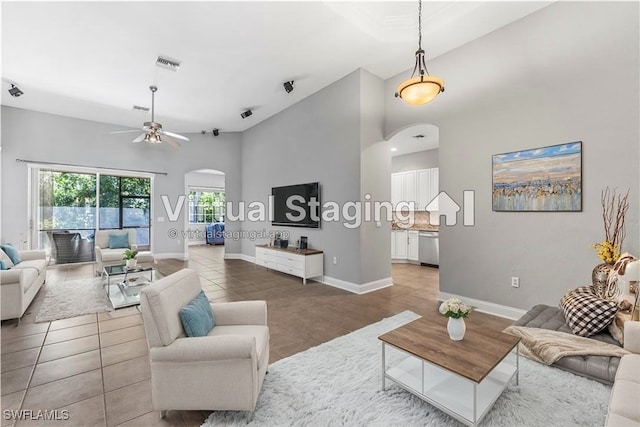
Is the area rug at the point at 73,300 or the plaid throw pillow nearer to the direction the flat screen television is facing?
the area rug

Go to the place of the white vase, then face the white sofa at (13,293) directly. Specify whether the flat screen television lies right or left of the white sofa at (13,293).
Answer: right

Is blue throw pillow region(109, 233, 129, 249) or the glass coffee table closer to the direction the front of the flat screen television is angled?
the glass coffee table

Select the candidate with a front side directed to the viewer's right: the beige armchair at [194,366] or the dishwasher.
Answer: the beige armchair

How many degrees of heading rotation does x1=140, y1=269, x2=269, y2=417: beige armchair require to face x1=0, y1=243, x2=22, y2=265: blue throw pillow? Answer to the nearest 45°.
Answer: approximately 135° to its left

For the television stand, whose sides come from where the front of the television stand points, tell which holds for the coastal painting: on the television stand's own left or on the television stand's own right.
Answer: on the television stand's own left

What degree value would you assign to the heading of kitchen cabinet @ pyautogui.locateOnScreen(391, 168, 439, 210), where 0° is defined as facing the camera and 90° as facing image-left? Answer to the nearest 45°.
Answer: approximately 45°

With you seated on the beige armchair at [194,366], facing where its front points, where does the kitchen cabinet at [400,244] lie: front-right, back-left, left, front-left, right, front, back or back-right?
front-left

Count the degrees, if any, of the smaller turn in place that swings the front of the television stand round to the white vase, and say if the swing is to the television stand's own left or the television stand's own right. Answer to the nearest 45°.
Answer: approximately 45° to the television stand's own left

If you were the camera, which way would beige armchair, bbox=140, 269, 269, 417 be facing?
facing to the right of the viewer

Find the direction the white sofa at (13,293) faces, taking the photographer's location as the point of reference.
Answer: facing to the right of the viewer

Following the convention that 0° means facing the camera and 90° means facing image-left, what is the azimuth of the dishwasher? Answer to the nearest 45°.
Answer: approximately 45°

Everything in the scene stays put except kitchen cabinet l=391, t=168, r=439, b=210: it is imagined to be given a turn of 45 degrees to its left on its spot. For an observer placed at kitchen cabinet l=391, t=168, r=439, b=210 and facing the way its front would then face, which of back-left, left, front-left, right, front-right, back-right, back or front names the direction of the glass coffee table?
front-right

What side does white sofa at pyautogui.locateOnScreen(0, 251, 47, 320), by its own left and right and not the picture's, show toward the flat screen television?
front
